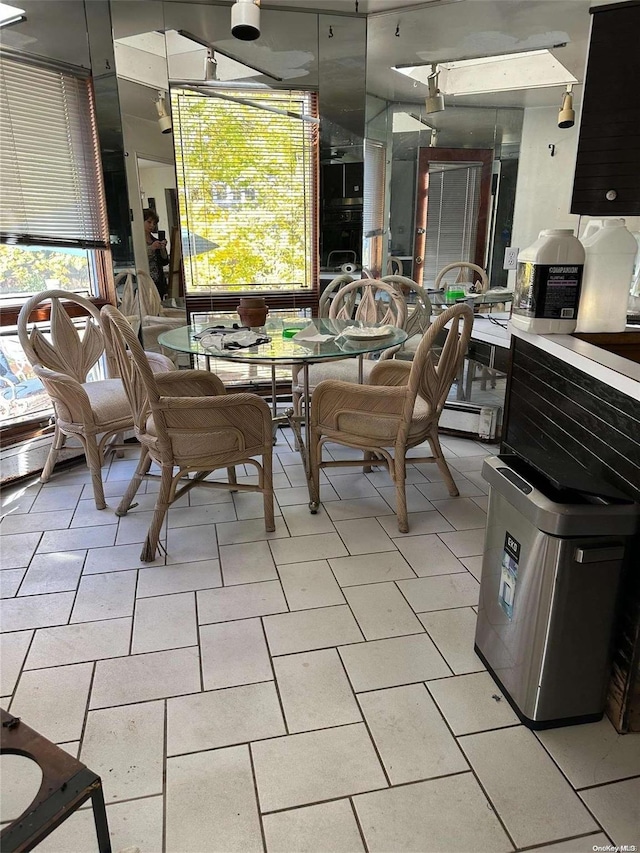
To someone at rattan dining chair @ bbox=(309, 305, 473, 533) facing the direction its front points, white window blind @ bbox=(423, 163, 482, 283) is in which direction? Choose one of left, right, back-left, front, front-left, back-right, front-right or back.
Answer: front-right

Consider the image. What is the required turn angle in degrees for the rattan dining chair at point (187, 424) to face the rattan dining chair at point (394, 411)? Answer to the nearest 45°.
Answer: approximately 45° to its right

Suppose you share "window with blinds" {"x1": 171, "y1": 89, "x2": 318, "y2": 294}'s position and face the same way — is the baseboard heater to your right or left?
on your left

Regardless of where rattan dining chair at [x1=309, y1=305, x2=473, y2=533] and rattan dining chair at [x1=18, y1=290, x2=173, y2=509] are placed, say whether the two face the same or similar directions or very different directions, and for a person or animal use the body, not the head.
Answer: very different directions

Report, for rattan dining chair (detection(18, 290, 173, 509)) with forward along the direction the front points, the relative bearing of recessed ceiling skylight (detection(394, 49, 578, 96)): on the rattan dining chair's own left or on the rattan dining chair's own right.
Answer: on the rattan dining chair's own left

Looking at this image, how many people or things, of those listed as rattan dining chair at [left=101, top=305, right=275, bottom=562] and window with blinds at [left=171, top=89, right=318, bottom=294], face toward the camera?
1

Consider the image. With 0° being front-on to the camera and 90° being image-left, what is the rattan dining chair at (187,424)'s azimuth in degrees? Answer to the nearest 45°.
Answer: approximately 225°

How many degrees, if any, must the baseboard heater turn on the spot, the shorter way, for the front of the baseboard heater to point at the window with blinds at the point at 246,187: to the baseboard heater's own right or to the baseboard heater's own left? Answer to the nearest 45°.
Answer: approximately 45° to the baseboard heater's own right
